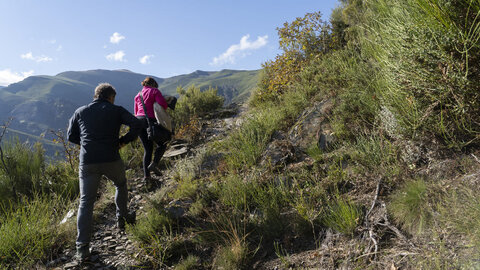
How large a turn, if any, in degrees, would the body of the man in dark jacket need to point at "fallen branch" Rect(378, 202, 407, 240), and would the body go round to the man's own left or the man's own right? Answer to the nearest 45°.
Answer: approximately 135° to the man's own right

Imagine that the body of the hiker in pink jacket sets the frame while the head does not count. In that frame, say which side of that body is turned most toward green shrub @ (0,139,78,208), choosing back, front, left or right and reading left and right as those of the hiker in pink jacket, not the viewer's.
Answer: left

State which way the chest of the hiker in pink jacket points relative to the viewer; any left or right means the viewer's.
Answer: facing away from the viewer and to the right of the viewer

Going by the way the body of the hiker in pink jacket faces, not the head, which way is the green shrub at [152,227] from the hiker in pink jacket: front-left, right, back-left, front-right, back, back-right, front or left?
back-right

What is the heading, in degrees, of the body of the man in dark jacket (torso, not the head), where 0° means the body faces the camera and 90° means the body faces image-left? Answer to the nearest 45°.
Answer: approximately 180°

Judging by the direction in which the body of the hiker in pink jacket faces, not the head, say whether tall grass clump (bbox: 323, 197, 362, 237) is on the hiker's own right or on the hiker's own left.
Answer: on the hiker's own right
